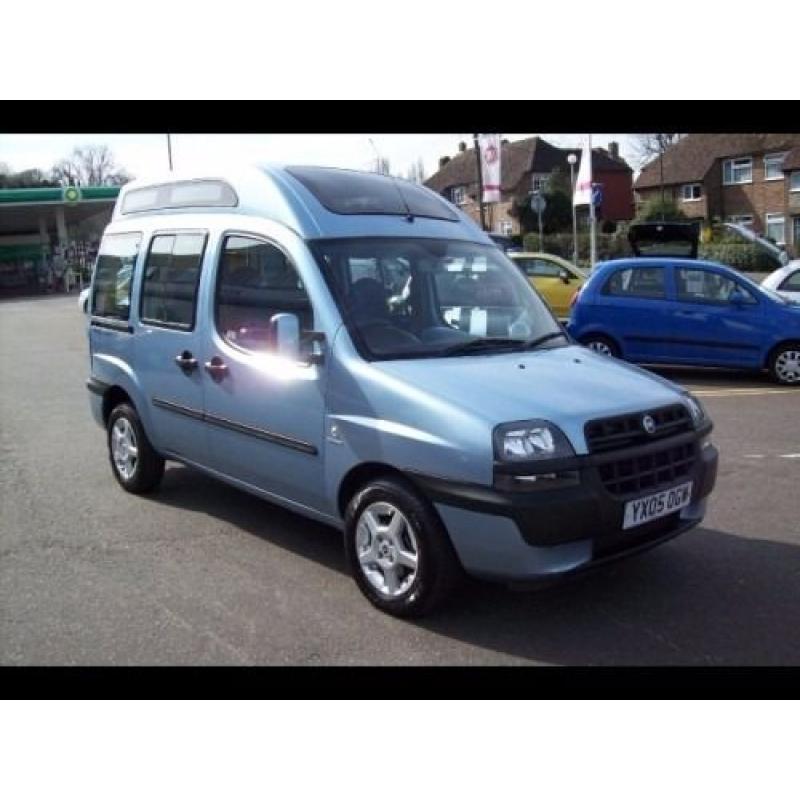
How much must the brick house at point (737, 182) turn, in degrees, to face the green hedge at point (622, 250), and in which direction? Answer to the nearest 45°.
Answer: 0° — it already faces it

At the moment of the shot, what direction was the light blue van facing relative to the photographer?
facing the viewer and to the right of the viewer

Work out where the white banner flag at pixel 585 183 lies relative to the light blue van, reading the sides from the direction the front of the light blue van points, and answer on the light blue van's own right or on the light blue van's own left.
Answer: on the light blue van's own left

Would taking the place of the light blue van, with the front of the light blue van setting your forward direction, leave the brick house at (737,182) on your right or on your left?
on your left

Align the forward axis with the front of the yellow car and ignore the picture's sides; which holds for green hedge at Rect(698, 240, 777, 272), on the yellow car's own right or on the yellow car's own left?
on the yellow car's own left

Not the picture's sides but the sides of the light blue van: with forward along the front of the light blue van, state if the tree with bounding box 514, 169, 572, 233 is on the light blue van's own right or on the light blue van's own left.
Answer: on the light blue van's own left

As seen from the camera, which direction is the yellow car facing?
to the viewer's right

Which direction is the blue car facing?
to the viewer's right

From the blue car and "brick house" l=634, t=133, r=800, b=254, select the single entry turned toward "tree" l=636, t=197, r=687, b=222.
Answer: the brick house

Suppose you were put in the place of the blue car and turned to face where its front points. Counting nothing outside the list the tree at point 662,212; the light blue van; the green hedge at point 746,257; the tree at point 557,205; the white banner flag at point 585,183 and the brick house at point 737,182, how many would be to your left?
5
